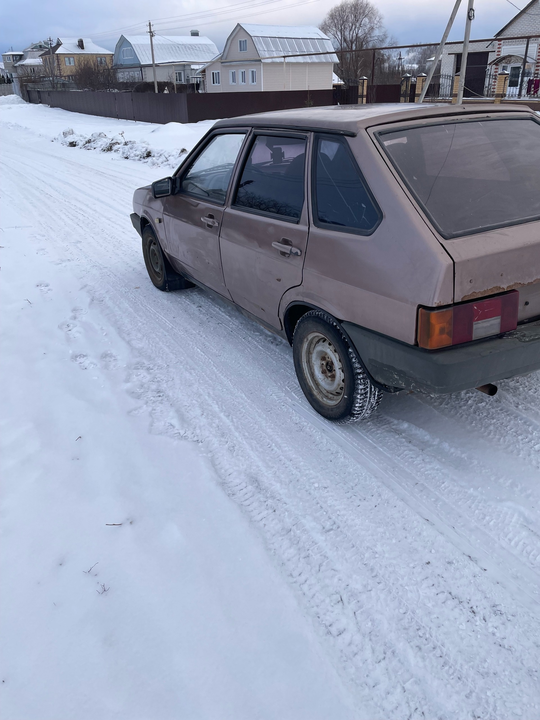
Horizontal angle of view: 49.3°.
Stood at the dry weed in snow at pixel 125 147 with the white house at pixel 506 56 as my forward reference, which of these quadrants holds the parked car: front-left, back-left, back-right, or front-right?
back-right

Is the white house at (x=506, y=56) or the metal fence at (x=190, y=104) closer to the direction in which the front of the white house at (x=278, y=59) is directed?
the metal fence

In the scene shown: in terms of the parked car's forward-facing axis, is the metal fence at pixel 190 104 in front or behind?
in front

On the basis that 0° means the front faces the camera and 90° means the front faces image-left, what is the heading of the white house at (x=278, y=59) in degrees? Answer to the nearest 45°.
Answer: approximately 45°

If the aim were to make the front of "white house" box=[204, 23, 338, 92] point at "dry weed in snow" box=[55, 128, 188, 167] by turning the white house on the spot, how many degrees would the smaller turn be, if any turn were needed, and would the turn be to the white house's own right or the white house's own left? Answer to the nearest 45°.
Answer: approximately 45° to the white house's own left

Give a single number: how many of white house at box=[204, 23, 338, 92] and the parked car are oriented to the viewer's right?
0

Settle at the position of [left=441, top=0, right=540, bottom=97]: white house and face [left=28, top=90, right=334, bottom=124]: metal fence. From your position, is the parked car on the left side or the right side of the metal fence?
left

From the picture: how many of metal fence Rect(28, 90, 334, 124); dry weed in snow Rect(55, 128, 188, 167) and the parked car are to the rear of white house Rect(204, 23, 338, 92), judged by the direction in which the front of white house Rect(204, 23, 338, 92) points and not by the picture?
0

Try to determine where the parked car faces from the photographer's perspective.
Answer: facing away from the viewer and to the left of the viewer

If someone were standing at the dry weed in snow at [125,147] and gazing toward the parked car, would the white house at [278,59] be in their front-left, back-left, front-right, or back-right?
back-left

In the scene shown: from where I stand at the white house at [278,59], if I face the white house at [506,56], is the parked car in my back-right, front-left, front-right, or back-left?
front-right

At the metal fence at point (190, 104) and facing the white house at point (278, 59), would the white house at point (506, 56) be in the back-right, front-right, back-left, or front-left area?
front-right

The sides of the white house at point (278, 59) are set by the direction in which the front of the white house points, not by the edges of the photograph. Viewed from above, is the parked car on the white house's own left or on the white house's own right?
on the white house's own left
